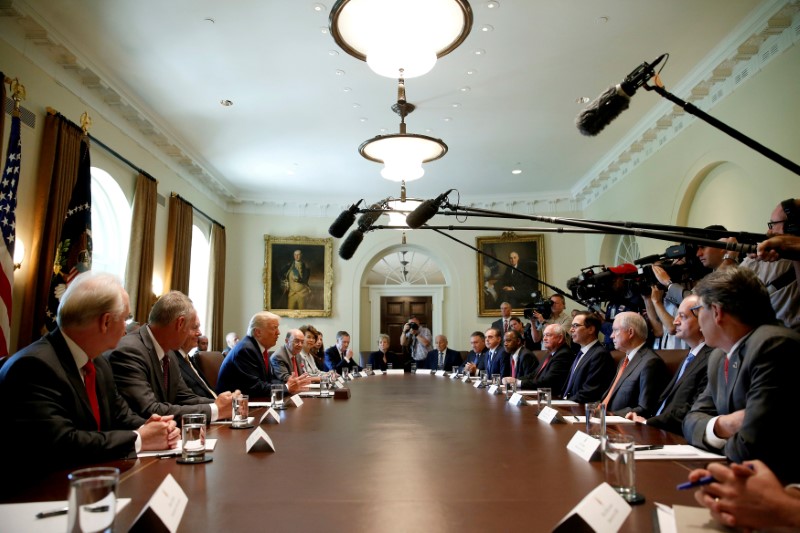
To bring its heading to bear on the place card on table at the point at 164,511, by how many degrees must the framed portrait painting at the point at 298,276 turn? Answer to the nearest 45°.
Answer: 0° — it already faces it

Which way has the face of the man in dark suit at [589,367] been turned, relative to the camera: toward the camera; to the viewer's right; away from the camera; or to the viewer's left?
to the viewer's left

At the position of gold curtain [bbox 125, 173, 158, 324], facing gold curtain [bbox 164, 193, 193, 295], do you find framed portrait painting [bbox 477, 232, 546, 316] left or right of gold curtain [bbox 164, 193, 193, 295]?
right

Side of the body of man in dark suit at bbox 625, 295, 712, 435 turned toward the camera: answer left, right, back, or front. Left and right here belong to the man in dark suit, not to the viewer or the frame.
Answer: left

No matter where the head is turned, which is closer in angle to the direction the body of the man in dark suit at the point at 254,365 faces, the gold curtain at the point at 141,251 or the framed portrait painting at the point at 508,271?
the framed portrait painting

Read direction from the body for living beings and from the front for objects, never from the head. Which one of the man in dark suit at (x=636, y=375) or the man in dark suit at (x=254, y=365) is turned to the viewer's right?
the man in dark suit at (x=254, y=365)

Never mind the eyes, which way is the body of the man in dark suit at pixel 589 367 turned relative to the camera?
to the viewer's left

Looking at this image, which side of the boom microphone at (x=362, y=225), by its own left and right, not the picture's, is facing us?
left

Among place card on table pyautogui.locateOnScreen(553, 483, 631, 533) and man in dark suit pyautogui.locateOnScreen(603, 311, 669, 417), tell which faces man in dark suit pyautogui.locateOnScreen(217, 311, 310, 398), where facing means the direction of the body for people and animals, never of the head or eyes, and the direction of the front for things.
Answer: man in dark suit pyautogui.locateOnScreen(603, 311, 669, 417)

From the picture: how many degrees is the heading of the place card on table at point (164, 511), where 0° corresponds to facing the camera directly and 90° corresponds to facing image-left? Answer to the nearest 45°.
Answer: approximately 270°

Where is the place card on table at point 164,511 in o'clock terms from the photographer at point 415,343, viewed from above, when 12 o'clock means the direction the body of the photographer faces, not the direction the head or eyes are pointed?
The place card on table is roughly at 12 o'clock from the photographer.

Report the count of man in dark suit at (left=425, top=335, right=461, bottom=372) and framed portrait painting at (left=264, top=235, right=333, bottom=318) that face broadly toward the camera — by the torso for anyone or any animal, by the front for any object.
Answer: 2

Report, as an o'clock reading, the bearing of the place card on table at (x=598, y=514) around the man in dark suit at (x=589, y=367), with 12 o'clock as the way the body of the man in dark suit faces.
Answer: The place card on table is roughly at 9 o'clock from the man in dark suit.

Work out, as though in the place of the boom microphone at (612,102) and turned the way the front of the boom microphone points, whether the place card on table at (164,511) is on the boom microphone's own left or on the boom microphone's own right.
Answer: on the boom microphone's own left

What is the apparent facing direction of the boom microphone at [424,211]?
to the viewer's left

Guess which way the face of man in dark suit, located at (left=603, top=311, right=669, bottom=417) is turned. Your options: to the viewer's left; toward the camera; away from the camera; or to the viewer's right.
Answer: to the viewer's left

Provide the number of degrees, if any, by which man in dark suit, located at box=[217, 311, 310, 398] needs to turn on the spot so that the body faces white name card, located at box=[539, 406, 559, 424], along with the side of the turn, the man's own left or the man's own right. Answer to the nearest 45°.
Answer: approximately 45° to the man's own right
